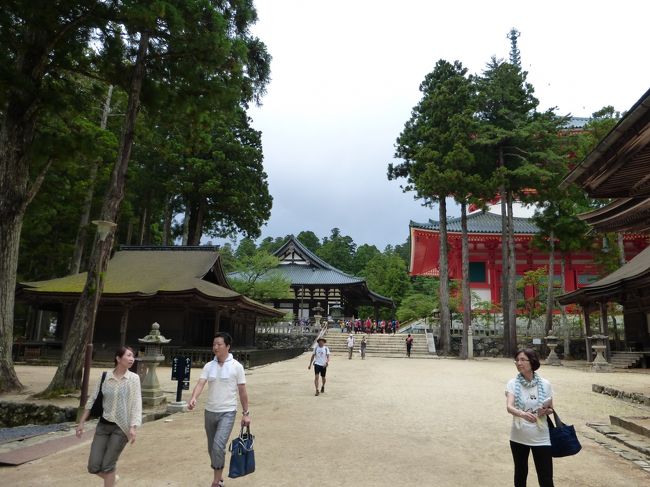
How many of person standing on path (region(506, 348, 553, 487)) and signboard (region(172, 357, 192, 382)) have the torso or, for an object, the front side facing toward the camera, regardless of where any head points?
2

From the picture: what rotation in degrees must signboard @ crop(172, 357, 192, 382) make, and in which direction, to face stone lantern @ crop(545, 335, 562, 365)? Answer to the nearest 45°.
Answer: approximately 135° to its left

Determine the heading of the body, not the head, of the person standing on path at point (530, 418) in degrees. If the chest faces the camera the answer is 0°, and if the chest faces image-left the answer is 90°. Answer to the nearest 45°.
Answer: approximately 0°

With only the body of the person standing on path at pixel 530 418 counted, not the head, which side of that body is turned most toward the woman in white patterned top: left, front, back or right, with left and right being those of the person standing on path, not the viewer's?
right

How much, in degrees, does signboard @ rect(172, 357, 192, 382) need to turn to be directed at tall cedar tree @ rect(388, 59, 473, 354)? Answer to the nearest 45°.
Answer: approximately 135° to its left

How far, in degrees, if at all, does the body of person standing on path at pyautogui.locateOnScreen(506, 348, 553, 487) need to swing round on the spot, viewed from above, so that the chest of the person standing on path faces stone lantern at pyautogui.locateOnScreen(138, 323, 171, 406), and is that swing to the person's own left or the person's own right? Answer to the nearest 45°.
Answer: approximately 135° to the person's own right

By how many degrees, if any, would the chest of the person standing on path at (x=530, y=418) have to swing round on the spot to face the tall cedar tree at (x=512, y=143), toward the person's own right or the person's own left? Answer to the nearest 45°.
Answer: approximately 180°

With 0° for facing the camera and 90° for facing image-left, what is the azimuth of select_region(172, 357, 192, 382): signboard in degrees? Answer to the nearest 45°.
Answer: approximately 0°

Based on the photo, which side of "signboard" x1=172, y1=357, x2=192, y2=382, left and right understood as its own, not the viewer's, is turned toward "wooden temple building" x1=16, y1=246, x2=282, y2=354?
back

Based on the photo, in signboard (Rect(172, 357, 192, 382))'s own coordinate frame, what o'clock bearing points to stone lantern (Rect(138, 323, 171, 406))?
The stone lantern is roughly at 4 o'clock from the signboard.
